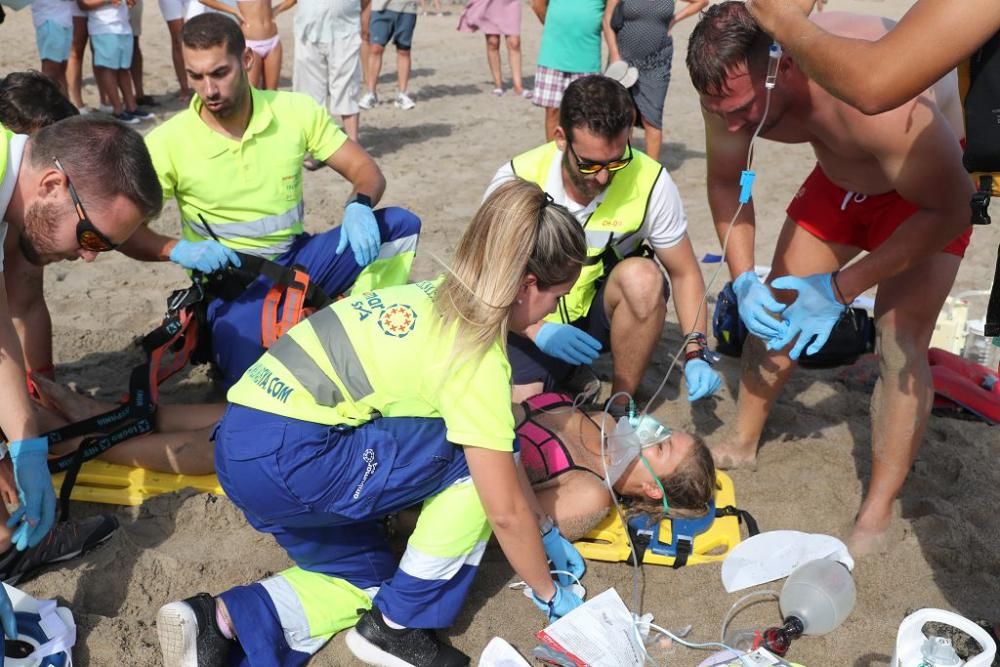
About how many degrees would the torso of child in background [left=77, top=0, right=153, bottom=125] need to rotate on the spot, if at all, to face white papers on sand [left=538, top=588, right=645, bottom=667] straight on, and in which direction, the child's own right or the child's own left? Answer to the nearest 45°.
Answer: approximately 45° to the child's own right

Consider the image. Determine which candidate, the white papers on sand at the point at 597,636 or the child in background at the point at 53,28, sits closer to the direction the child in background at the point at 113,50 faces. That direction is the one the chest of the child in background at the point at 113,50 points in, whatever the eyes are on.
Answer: the white papers on sand

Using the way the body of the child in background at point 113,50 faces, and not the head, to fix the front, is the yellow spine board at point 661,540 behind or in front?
in front

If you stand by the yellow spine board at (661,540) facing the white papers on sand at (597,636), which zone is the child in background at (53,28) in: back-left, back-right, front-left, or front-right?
back-right

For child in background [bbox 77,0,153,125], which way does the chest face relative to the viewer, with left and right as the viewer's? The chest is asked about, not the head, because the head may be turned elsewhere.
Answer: facing the viewer and to the right of the viewer

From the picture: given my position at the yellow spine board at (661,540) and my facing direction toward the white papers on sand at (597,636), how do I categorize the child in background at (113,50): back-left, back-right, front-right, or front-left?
back-right

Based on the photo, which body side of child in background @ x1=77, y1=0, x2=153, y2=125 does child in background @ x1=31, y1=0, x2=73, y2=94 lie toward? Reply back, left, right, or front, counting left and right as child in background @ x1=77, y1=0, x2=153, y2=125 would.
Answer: right

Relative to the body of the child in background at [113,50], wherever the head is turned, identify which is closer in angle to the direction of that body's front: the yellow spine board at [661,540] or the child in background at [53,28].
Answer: the yellow spine board
